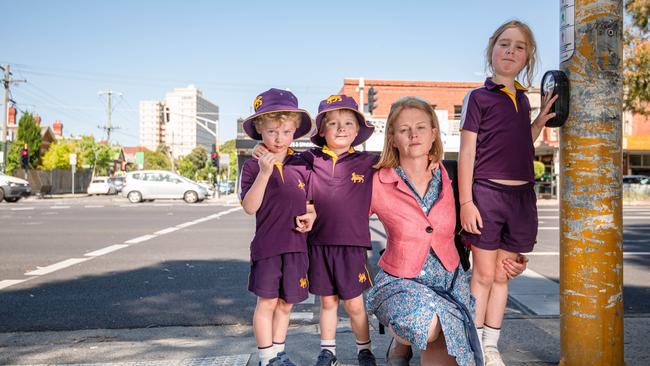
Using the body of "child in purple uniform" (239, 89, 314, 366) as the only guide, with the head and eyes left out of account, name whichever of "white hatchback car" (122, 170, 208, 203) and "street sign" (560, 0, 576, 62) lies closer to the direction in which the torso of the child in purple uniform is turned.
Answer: the street sign

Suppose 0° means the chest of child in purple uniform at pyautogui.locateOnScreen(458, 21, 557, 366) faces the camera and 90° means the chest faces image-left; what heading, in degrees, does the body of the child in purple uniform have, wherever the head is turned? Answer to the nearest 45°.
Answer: approximately 315°

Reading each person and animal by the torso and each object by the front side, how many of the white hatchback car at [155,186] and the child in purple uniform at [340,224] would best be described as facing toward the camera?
1

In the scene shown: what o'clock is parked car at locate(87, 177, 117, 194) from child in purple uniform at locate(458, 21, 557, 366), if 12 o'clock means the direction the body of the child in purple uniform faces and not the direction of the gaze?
The parked car is roughly at 6 o'clock from the child in purple uniform.

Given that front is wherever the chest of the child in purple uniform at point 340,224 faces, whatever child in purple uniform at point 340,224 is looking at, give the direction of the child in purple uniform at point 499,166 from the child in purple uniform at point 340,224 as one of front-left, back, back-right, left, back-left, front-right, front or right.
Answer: left

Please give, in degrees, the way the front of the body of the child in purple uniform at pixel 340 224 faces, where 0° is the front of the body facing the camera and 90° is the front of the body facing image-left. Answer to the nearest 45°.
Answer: approximately 0°
